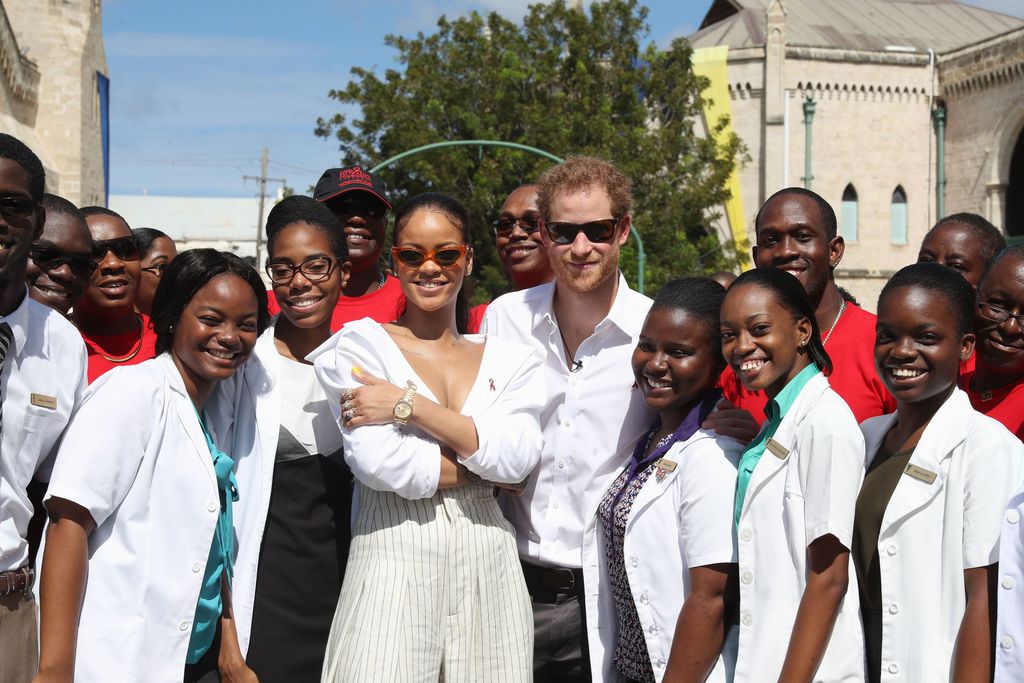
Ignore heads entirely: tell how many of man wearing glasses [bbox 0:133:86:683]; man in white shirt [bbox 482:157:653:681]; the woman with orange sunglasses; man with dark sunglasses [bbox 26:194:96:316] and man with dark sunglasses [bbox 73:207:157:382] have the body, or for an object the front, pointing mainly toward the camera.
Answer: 5

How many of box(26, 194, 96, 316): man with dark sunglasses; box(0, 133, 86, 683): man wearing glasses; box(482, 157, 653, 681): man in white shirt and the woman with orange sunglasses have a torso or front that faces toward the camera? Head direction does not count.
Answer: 4

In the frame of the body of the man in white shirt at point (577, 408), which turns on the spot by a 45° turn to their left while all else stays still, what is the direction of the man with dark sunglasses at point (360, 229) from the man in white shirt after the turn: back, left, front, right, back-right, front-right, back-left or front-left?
back

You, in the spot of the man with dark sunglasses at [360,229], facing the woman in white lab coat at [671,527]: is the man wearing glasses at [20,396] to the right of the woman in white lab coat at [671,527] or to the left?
right

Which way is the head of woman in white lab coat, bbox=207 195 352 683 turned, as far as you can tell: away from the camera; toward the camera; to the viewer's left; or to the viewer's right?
toward the camera

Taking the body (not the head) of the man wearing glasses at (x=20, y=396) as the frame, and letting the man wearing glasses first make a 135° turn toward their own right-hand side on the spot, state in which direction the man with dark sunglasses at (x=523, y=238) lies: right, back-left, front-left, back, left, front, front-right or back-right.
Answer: right

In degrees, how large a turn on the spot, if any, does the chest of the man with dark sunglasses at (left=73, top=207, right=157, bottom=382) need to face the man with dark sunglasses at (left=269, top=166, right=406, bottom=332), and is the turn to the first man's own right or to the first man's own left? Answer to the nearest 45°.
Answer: approximately 90° to the first man's own left

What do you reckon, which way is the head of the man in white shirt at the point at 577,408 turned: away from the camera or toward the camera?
toward the camera

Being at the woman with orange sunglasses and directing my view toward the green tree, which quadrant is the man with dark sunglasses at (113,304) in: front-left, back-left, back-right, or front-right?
front-left

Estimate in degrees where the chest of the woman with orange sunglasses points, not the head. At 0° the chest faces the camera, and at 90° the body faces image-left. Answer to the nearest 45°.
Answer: approximately 0°

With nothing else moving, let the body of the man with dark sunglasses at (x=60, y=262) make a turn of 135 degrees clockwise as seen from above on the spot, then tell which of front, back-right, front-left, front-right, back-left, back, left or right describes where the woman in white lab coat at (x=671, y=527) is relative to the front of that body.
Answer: back

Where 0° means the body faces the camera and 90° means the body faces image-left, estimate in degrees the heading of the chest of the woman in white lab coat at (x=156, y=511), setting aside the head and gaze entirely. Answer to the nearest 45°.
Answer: approximately 315°

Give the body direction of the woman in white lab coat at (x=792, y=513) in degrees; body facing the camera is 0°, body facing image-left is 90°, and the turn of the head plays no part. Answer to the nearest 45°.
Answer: approximately 45°

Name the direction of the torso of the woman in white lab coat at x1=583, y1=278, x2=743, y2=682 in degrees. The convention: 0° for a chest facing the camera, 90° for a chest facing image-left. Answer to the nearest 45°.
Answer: approximately 45°

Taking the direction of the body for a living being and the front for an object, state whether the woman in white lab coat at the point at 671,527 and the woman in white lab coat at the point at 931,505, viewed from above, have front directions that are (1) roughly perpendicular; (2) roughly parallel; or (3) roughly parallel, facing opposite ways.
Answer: roughly parallel

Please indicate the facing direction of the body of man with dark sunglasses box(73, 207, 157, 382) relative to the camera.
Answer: toward the camera
